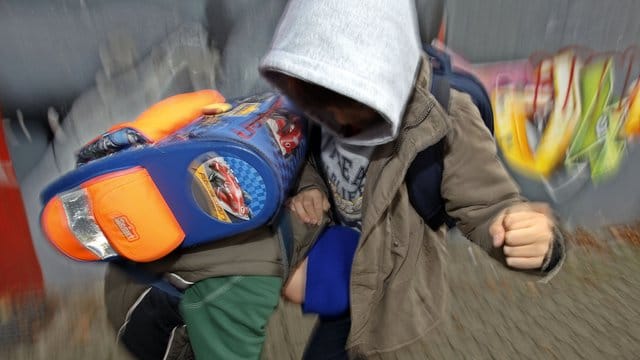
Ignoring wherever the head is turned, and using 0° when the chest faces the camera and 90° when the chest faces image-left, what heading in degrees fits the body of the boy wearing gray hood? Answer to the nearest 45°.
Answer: approximately 45°
